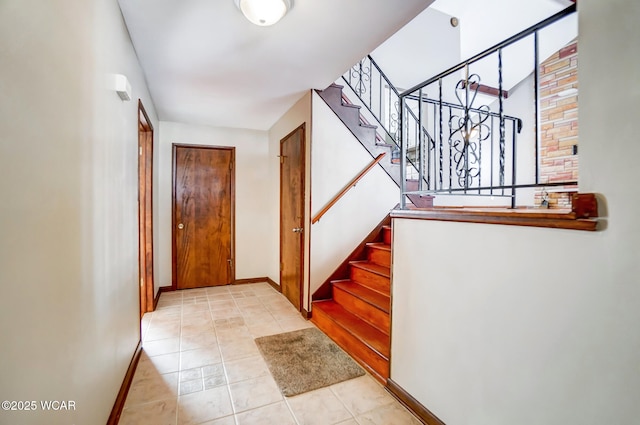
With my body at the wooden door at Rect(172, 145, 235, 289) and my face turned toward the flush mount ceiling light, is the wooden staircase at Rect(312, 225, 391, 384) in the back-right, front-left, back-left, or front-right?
front-left

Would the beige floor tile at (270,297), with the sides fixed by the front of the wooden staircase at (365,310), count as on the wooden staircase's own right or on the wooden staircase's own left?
on the wooden staircase's own right

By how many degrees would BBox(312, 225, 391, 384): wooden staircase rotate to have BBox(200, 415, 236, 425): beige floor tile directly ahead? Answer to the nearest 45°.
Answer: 0° — it already faces it

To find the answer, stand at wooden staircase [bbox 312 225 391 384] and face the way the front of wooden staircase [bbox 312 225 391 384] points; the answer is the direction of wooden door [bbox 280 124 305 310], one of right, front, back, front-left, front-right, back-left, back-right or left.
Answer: right

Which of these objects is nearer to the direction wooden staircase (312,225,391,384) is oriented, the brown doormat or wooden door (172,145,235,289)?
the brown doormat

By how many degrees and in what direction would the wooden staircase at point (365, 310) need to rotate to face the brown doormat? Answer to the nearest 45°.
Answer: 0° — it already faces it

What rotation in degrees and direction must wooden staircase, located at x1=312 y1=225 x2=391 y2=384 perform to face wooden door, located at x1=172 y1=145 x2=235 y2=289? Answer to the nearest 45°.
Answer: approximately 90° to its right

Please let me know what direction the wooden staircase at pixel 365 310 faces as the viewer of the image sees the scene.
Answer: facing the viewer and to the left of the viewer

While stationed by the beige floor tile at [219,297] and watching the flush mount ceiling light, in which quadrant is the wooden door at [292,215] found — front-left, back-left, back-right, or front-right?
front-left

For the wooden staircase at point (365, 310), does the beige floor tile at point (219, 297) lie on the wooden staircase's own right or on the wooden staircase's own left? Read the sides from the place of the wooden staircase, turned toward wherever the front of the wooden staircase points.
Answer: on the wooden staircase's own right

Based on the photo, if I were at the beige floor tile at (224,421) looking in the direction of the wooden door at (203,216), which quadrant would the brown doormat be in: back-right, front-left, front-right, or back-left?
front-right
